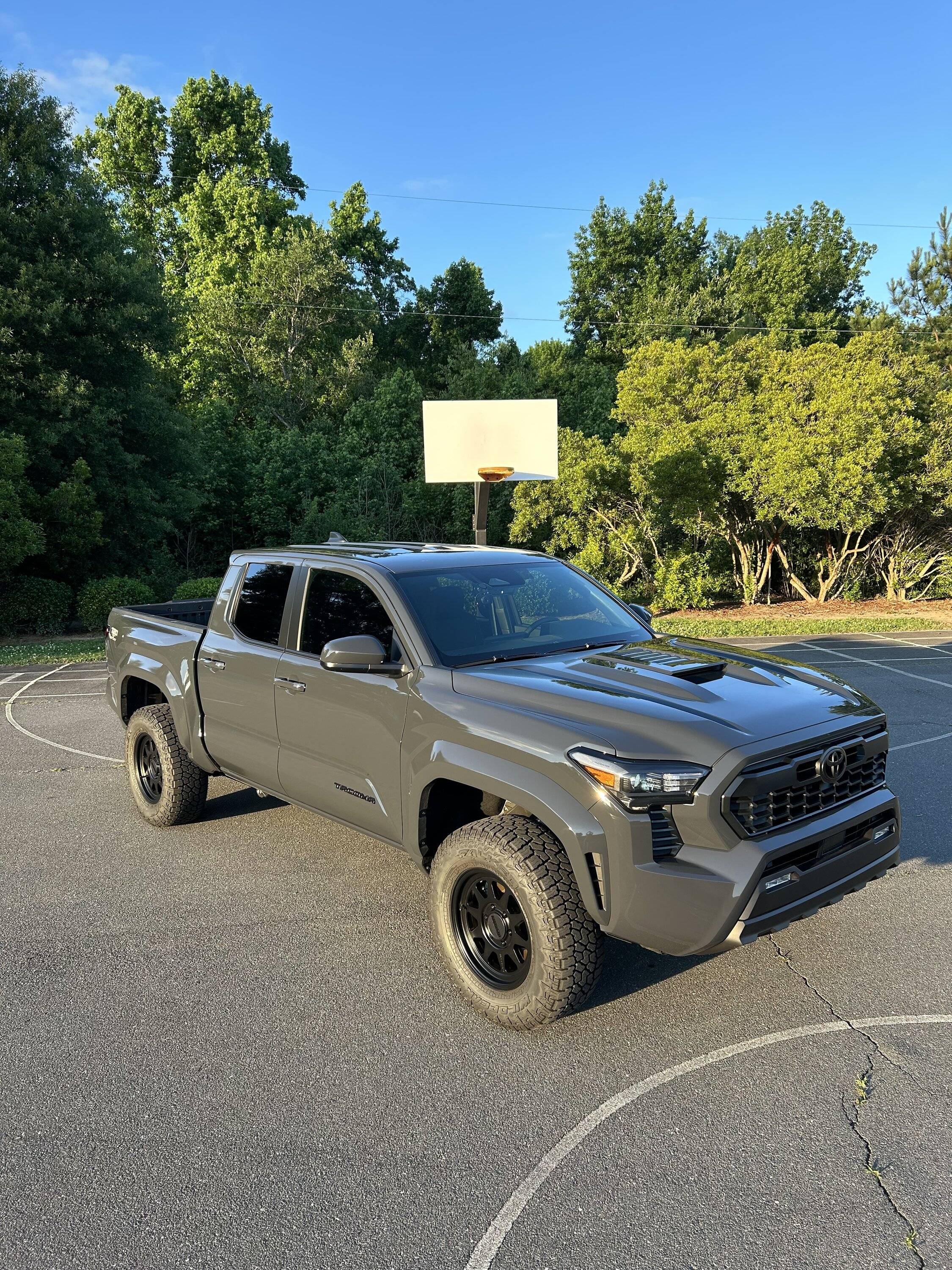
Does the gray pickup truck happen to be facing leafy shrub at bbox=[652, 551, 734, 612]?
no

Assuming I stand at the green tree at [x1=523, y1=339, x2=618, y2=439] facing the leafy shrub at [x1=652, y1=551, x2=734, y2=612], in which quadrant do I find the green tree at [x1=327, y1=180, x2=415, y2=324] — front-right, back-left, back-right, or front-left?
back-right

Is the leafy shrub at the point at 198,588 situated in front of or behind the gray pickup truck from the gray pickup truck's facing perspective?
behind

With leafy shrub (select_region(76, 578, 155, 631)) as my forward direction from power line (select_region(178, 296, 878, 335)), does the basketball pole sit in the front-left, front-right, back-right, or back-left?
front-left

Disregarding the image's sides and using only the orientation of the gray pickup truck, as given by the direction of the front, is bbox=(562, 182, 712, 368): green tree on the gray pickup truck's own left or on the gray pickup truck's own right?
on the gray pickup truck's own left

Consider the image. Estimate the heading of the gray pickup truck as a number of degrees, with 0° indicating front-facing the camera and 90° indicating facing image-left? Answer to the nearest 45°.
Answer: approximately 315°

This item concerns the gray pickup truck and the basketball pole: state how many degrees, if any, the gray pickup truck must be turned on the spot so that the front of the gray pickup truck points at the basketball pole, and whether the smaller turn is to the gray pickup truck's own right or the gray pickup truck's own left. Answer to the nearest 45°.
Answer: approximately 135° to the gray pickup truck's own left

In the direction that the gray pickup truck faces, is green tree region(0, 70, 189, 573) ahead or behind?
behind

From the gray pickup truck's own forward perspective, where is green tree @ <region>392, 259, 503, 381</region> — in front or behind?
behind

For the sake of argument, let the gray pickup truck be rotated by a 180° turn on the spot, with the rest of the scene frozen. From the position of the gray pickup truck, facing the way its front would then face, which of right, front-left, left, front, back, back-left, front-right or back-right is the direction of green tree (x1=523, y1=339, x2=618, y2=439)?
front-right

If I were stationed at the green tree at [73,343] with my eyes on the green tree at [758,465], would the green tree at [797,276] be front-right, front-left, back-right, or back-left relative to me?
front-left

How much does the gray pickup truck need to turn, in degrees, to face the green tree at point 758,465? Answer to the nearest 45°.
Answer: approximately 135° to its left

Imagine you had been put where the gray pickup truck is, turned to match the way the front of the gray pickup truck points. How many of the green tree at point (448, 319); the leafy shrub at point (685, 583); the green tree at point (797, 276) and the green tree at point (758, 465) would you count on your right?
0

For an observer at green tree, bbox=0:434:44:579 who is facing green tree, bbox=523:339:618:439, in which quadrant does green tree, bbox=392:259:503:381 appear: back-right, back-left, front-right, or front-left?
front-left

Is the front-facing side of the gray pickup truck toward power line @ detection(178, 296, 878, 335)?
no

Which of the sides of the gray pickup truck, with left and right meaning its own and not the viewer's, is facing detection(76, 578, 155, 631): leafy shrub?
back
